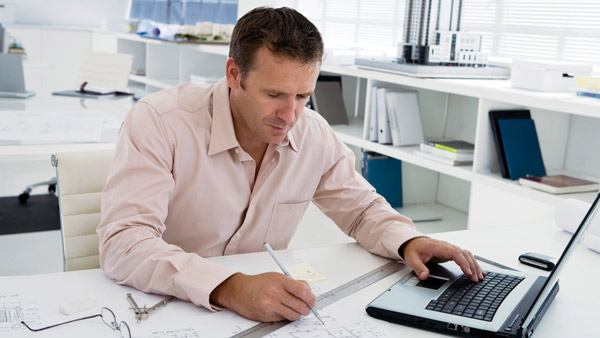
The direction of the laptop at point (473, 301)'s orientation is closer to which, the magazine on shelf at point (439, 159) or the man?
the man

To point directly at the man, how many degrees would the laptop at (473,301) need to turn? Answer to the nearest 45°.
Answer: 0° — it already faces them

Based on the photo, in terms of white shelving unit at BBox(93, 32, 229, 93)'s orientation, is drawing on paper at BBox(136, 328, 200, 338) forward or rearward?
forward

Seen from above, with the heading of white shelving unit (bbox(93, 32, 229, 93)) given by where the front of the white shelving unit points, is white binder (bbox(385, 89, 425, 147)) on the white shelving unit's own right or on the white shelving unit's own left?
on the white shelving unit's own left

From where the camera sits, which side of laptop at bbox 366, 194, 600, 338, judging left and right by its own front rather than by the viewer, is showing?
left

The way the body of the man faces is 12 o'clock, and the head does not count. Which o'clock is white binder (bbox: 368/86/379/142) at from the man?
The white binder is roughly at 8 o'clock from the man.

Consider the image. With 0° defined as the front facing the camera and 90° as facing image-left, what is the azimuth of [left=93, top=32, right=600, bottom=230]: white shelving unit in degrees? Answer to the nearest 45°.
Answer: approximately 45°

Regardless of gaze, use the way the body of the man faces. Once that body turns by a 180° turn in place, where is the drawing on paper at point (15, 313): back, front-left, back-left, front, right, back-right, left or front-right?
left

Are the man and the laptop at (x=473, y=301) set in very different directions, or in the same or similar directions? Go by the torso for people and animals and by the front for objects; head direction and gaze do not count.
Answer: very different directions

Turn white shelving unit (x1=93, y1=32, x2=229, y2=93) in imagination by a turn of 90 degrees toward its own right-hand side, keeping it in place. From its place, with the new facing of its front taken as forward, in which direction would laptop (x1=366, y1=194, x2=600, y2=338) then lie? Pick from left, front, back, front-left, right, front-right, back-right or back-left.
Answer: back-left
